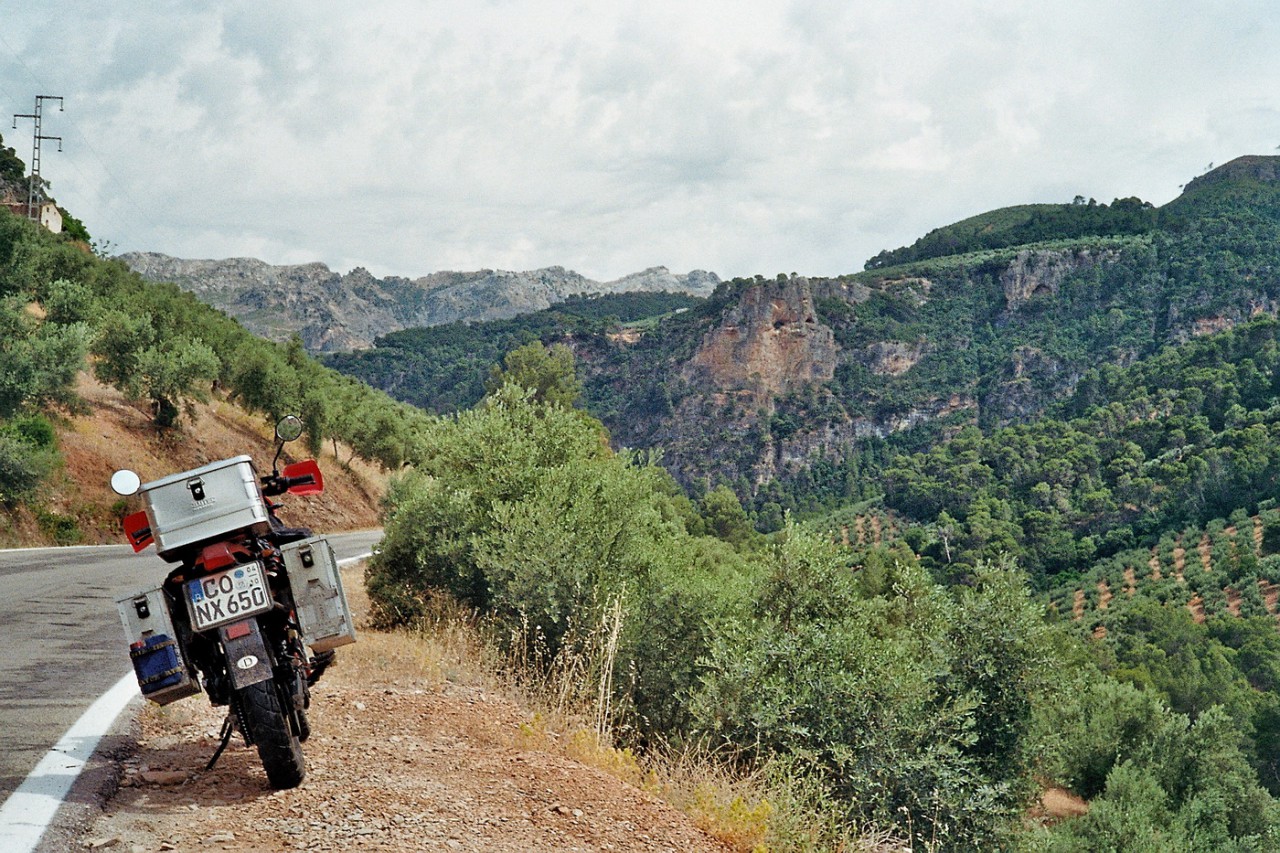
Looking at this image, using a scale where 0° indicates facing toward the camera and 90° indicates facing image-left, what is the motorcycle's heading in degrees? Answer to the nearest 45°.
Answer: approximately 180°
